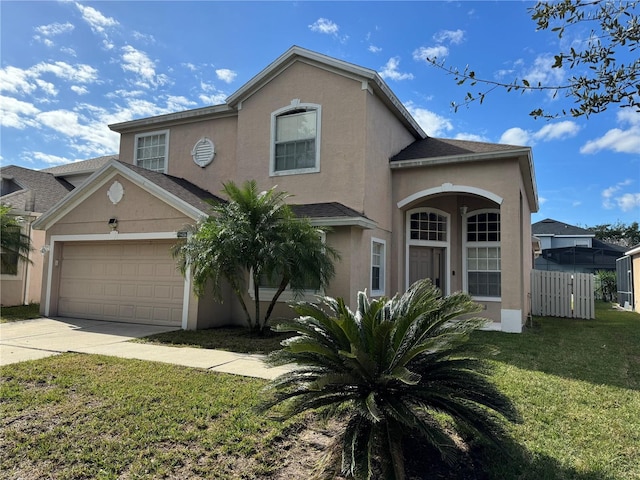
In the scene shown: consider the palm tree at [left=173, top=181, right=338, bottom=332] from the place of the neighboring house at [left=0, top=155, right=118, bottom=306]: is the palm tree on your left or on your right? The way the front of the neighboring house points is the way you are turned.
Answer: on your left

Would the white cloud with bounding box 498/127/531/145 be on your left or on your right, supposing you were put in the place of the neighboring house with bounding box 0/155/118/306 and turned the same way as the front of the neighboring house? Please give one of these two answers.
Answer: on your left

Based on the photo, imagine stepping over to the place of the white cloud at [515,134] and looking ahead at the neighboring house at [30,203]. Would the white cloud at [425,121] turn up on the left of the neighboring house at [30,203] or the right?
right

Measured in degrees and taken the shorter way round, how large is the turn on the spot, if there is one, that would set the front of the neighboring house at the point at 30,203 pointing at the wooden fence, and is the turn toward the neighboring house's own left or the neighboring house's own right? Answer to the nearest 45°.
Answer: approximately 90° to the neighboring house's own left

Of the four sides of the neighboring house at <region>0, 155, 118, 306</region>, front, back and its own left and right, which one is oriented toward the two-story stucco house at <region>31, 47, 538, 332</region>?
left

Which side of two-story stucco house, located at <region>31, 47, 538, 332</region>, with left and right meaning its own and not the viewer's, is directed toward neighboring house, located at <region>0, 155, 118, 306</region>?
right

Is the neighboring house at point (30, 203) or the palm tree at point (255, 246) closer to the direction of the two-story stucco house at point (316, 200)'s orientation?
the palm tree

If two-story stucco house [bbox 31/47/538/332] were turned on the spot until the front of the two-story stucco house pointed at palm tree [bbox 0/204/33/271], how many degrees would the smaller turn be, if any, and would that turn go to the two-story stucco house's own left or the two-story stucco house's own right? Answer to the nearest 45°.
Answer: approximately 45° to the two-story stucco house's own right
